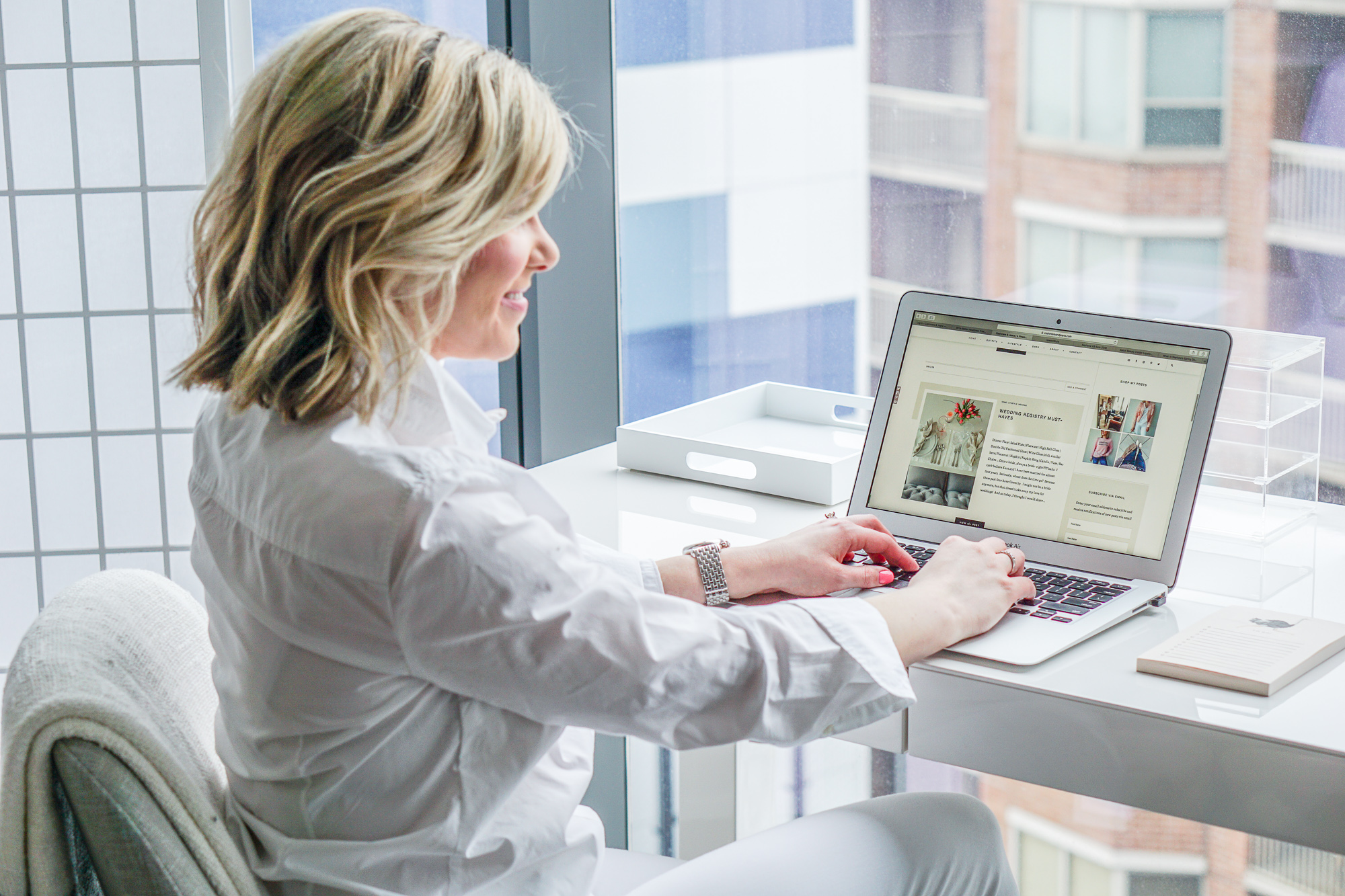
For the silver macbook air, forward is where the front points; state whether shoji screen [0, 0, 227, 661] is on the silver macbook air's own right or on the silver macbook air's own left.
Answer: on the silver macbook air's own right

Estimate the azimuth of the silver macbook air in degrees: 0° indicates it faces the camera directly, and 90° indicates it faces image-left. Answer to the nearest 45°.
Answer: approximately 45°

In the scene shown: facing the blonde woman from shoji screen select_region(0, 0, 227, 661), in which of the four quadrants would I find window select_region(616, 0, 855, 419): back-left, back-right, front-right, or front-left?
front-left

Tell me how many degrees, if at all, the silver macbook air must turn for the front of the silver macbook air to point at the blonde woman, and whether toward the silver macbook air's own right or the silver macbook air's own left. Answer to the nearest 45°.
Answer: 0° — it already faces them

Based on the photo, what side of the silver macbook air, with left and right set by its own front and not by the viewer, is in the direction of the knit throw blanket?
front

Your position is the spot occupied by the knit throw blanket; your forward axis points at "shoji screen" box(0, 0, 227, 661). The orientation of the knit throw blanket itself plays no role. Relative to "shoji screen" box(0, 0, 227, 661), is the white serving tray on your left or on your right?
right
